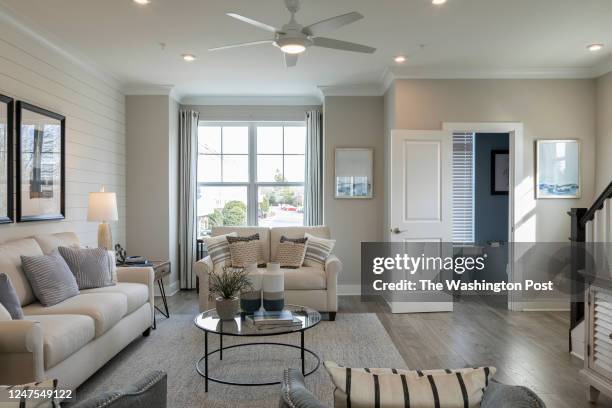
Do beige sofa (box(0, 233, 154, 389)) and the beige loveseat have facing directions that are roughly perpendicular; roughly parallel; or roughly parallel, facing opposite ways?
roughly perpendicular

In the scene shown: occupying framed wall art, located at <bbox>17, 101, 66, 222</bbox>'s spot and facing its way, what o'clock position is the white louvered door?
The white louvered door is roughly at 12 o'clock from the framed wall art.

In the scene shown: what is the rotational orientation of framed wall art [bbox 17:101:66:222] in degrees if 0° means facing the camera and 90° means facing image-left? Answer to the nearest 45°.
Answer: approximately 315°

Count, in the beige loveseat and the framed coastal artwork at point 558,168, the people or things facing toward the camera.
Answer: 2

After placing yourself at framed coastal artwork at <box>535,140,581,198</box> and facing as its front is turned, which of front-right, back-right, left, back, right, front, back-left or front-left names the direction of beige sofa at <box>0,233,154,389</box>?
front-right

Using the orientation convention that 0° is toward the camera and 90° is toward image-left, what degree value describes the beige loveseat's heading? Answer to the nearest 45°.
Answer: approximately 0°

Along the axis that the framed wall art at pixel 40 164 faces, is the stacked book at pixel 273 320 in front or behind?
in front

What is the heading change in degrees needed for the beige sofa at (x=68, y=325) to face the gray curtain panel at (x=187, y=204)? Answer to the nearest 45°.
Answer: approximately 90° to its left

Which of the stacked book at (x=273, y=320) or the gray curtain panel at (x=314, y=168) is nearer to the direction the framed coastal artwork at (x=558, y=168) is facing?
the stacked book

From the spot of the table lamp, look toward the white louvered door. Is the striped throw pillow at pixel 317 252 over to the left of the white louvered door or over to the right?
left

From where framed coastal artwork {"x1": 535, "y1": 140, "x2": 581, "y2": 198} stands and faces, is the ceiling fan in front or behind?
in front

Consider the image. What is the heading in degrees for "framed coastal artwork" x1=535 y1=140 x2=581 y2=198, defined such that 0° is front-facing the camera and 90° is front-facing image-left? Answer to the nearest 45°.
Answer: approximately 0°

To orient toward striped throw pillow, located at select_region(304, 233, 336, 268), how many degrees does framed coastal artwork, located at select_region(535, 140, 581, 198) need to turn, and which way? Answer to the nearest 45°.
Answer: approximately 45° to its right
